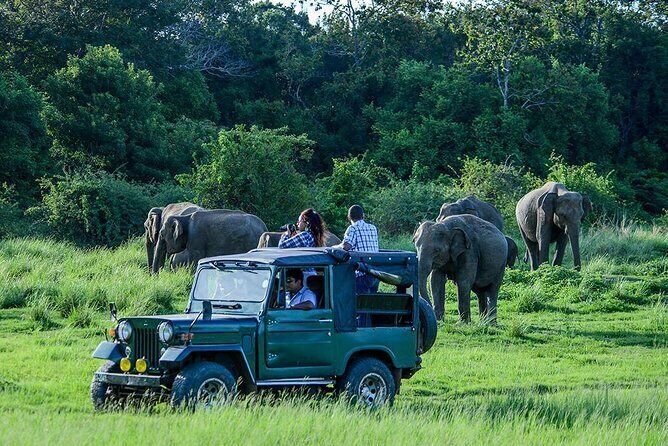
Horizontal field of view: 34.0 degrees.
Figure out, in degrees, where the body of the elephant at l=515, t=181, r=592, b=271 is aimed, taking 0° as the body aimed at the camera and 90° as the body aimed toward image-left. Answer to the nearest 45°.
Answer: approximately 315°

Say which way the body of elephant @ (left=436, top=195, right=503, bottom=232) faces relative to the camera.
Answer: to the viewer's left

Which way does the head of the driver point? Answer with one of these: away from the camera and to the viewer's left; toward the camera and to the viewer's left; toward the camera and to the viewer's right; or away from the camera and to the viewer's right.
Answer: toward the camera and to the viewer's left

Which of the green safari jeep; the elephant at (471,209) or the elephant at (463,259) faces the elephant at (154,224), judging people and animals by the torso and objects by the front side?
the elephant at (471,209)

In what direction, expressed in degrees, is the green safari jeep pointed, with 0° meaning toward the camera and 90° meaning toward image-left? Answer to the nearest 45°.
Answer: approximately 45°

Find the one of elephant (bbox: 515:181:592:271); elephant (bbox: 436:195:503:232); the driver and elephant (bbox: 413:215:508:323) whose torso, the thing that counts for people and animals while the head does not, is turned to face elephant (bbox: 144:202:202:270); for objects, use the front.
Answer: elephant (bbox: 436:195:503:232)

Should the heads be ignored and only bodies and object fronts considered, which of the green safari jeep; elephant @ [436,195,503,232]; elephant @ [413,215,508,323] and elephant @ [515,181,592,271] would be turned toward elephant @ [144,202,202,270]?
elephant @ [436,195,503,232]

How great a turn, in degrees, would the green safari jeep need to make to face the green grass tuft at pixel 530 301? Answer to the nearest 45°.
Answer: approximately 180°

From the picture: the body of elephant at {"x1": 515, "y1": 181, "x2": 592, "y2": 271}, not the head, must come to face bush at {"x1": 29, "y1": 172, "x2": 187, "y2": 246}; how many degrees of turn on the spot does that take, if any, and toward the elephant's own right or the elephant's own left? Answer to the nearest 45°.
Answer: approximately 135° to the elephant's own right

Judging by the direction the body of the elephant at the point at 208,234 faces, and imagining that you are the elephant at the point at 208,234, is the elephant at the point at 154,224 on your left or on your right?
on your right

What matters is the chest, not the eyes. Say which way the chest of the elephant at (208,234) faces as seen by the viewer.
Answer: to the viewer's left

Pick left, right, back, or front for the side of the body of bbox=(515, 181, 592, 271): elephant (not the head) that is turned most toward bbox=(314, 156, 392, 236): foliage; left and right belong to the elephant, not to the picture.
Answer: back

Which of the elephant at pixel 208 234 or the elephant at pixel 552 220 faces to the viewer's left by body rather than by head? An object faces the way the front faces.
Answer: the elephant at pixel 208 234

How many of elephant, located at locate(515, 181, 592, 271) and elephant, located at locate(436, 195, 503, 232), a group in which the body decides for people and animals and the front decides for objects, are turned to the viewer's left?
1

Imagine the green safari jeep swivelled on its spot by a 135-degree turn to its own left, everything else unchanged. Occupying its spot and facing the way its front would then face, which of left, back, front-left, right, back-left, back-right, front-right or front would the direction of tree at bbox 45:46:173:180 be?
left

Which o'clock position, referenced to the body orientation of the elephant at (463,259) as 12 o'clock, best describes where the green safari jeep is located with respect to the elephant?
The green safari jeep is roughly at 11 o'clock from the elephant.
